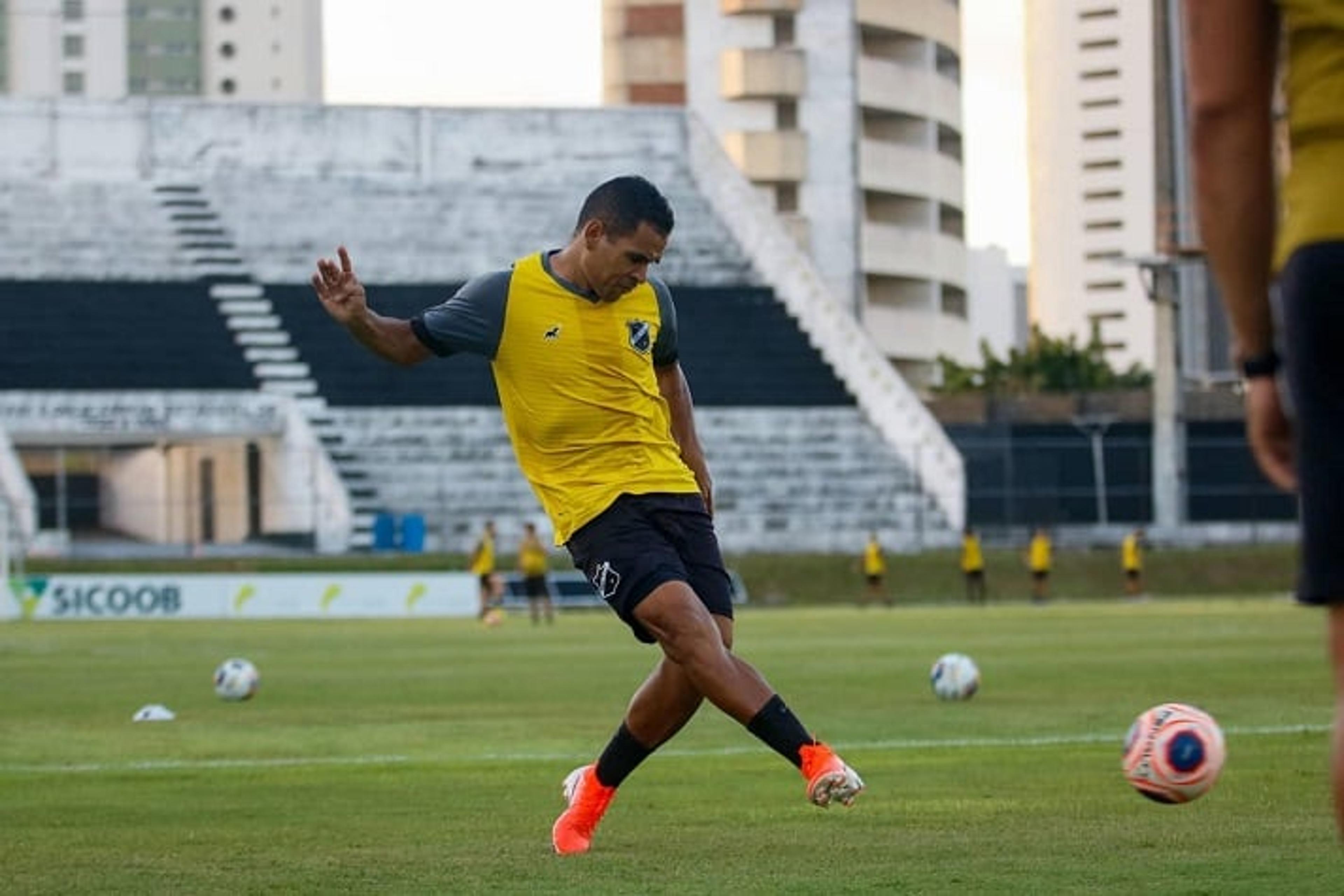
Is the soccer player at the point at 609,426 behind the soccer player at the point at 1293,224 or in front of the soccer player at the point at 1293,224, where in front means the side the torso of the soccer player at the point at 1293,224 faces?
in front

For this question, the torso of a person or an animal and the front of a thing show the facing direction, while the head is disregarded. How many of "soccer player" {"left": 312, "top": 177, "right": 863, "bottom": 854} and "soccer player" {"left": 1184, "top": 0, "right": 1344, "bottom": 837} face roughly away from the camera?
1

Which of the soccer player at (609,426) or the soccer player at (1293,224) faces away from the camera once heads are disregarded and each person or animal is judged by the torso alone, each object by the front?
the soccer player at (1293,224)

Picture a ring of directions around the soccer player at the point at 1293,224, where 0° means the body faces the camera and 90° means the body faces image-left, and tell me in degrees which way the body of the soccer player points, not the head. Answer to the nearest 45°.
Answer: approximately 180°

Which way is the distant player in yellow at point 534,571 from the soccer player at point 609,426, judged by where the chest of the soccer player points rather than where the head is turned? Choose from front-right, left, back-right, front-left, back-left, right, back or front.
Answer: back-left

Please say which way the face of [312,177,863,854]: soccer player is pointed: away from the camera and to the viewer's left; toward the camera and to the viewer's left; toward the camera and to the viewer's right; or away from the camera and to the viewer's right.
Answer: toward the camera and to the viewer's right

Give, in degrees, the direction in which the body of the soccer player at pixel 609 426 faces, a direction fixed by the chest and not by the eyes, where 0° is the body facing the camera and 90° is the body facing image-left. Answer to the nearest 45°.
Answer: approximately 315°

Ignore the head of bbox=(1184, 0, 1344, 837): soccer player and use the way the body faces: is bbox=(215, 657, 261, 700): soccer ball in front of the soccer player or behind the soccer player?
in front
